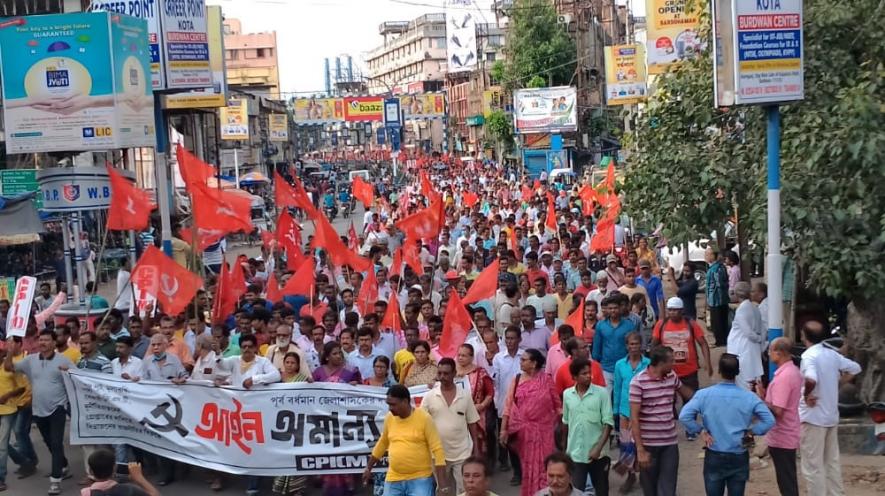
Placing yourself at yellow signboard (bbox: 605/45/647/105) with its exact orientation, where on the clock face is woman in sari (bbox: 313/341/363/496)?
The woman in sari is roughly at 12 o'clock from the yellow signboard.

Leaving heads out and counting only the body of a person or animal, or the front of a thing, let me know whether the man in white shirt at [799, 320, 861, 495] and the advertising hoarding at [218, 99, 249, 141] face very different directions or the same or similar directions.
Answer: very different directions

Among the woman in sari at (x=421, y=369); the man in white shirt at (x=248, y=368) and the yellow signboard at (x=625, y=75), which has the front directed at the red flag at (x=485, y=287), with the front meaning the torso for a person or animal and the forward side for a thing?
the yellow signboard

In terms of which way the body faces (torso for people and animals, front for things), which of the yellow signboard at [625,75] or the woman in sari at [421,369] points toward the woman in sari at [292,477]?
the yellow signboard

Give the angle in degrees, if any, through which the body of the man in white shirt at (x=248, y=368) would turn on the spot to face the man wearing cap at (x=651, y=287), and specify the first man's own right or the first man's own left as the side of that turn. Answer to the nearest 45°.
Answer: approximately 135° to the first man's own left

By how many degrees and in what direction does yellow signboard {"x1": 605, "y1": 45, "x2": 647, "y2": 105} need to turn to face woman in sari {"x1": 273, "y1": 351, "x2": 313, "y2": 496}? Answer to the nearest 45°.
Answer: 0° — it already faces them
